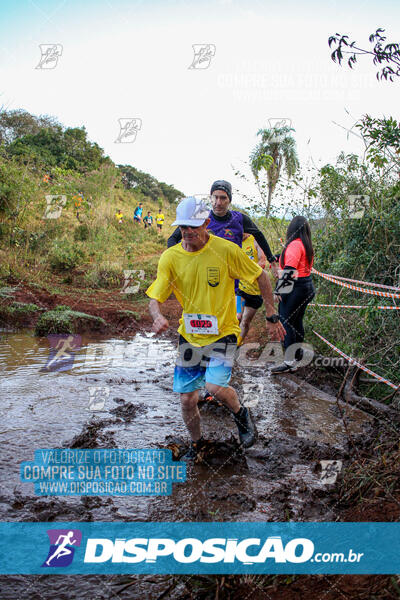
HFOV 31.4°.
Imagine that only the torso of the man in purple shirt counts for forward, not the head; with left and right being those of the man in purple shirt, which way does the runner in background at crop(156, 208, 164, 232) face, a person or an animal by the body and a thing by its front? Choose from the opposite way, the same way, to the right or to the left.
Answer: the same way

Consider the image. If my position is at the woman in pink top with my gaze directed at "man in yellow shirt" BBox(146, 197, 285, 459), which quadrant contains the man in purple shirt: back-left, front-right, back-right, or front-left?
front-right

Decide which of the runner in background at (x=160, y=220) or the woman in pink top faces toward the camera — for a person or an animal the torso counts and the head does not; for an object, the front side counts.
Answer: the runner in background

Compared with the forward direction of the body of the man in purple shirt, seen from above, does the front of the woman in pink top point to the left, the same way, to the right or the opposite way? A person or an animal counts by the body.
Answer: to the right

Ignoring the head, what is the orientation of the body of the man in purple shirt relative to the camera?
toward the camera

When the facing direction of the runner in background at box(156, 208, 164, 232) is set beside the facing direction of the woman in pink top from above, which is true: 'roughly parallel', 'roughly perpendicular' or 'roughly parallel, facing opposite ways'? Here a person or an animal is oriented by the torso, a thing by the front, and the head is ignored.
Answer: roughly perpendicular

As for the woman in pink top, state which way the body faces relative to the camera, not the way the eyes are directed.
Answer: to the viewer's left

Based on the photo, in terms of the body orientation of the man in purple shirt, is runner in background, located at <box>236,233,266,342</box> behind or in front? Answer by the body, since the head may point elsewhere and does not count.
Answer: behind

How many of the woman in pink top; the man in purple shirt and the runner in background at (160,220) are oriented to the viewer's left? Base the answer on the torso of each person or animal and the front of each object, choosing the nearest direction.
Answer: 1

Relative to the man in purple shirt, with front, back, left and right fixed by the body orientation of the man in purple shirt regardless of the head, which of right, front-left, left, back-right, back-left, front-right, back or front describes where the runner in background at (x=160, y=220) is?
back

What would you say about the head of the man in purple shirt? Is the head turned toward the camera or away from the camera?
toward the camera

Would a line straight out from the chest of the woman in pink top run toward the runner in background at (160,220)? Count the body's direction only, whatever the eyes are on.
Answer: no

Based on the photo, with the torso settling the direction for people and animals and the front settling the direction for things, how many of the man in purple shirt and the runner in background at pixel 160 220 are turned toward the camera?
2

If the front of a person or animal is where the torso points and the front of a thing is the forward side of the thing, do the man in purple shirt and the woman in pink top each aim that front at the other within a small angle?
no

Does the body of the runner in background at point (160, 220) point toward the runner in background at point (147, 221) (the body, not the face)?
no

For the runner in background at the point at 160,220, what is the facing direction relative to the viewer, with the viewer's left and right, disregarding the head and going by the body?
facing the viewer

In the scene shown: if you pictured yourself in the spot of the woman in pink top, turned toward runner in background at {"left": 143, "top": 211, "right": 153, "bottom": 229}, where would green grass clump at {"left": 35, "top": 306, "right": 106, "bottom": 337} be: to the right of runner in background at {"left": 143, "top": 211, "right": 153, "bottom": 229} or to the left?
left
